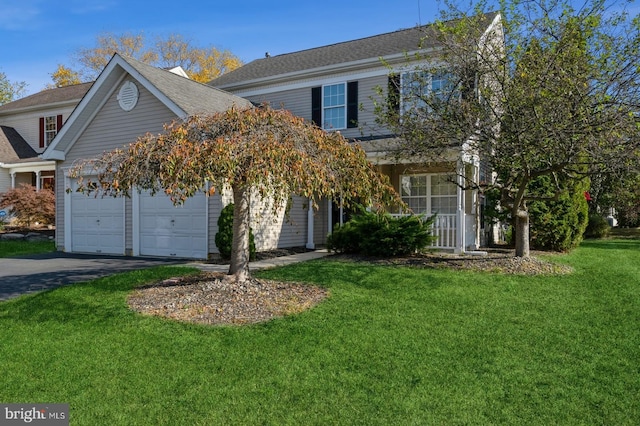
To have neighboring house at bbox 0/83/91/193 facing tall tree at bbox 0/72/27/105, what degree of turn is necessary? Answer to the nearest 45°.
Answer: approximately 135° to its right

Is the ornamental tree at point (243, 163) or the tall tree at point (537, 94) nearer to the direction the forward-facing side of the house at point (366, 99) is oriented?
the ornamental tree

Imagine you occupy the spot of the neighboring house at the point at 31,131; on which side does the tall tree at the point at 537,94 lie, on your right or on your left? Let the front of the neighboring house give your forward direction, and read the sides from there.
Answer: on your left

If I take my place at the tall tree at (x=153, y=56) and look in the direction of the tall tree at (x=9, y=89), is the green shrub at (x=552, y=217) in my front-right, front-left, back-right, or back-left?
back-left

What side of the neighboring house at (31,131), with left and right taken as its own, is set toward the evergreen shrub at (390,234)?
left

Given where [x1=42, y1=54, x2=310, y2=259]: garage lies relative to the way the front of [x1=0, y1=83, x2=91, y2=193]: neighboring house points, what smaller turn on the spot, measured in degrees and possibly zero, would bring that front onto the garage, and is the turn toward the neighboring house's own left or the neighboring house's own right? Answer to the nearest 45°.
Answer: approximately 45° to the neighboring house's own left

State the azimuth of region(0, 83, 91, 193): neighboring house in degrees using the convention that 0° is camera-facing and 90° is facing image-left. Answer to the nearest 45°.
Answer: approximately 45°

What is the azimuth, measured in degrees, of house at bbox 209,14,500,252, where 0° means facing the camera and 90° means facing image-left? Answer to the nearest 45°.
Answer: approximately 45°

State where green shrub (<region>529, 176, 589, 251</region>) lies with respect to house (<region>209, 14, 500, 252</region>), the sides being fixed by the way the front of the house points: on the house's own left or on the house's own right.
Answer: on the house's own left

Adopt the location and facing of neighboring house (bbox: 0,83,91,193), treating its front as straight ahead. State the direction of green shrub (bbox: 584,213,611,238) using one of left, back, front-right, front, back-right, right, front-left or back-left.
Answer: left

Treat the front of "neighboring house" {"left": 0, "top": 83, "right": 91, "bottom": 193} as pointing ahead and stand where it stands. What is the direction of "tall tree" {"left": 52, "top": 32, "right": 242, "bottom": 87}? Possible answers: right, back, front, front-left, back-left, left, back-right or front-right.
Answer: back

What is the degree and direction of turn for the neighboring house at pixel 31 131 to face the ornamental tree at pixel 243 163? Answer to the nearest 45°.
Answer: approximately 45° to its left

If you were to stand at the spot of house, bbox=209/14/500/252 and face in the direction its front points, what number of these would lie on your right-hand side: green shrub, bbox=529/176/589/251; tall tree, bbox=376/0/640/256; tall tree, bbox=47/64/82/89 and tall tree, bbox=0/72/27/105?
2

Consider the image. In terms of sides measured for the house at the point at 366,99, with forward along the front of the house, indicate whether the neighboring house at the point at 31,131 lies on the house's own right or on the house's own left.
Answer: on the house's own right

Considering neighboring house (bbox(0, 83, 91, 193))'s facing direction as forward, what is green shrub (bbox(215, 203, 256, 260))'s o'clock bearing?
The green shrub is roughly at 10 o'clock from the neighboring house.

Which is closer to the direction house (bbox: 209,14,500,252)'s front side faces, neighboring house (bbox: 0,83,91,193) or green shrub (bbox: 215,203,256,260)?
the green shrub

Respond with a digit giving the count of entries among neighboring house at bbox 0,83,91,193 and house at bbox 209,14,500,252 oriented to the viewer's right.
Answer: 0
